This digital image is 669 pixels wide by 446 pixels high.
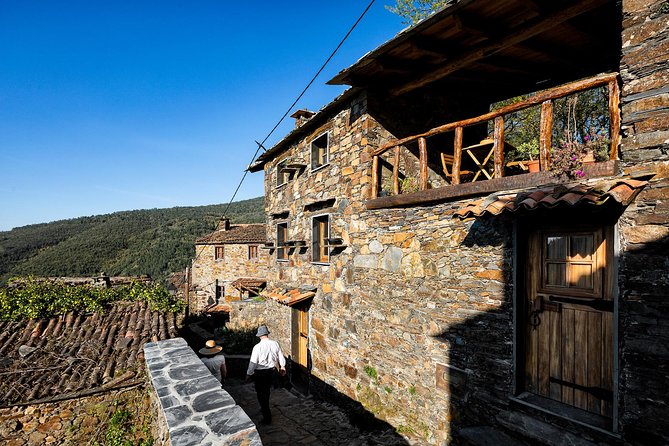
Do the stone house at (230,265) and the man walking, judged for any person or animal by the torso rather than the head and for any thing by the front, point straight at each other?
yes

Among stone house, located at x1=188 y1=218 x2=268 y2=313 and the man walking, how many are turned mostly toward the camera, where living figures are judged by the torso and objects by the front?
1

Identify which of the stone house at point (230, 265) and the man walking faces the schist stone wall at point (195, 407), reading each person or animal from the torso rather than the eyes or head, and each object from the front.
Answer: the stone house

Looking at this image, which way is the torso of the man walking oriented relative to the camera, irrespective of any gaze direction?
away from the camera

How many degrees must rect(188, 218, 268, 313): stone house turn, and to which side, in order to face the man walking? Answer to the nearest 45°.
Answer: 0° — it already faces them

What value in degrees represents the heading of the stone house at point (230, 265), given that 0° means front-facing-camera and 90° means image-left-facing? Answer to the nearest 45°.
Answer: approximately 0°

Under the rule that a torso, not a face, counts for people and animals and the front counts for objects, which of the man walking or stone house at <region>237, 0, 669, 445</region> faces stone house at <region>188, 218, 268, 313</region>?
the man walking

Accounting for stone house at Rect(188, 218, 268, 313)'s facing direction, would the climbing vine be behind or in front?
in front

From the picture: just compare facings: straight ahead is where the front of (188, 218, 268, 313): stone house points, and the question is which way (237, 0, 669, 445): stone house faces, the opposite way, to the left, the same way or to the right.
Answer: to the right

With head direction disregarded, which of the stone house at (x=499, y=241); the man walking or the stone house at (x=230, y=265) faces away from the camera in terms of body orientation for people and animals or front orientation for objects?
the man walking

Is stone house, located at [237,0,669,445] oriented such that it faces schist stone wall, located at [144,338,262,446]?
yes

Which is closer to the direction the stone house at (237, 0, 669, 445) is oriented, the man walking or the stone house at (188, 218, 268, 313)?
the man walking

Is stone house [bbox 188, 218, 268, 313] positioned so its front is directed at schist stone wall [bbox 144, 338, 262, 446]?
yes

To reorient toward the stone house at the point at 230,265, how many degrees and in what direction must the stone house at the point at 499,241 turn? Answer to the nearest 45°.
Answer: approximately 90° to its right
